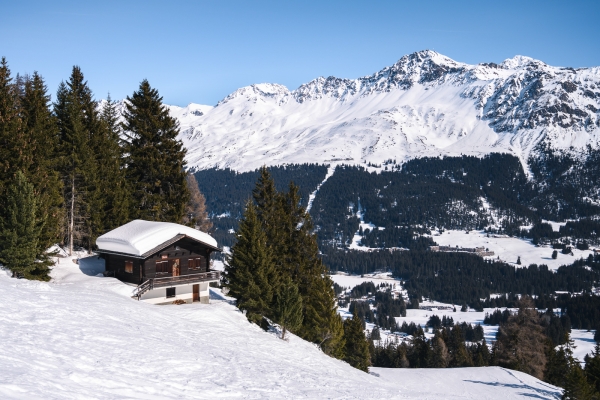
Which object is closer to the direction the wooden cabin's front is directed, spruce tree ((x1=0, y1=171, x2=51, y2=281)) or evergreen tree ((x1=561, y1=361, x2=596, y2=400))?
the evergreen tree

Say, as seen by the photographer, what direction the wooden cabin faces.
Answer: facing the viewer and to the right of the viewer

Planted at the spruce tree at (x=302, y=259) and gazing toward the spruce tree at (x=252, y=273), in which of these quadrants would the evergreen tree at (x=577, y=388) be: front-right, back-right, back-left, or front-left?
back-left

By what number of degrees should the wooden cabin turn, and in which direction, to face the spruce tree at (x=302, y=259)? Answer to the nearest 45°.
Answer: approximately 45° to its left

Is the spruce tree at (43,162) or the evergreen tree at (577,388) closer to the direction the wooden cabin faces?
the evergreen tree

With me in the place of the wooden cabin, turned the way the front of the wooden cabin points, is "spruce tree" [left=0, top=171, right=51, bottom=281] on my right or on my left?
on my right

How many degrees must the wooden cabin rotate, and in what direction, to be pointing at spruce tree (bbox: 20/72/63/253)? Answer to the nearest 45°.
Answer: approximately 135° to its right

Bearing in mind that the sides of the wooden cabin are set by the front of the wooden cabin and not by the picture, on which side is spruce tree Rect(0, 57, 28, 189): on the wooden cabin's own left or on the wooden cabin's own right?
on the wooden cabin's own right

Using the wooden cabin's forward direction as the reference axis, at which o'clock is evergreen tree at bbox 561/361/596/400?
The evergreen tree is roughly at 11 o'clock from the wooden cabin.
